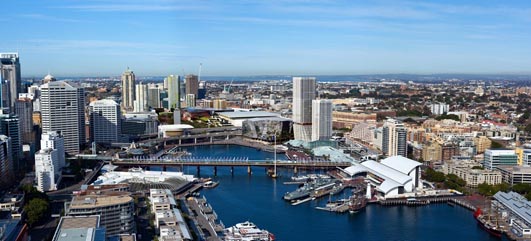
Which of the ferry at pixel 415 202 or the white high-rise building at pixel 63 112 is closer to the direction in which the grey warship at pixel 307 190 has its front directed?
the white high-rise building

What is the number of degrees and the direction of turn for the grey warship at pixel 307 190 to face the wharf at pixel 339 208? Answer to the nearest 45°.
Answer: approximately 90° to its left

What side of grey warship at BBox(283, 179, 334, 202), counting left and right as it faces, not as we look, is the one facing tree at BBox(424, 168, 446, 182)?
back

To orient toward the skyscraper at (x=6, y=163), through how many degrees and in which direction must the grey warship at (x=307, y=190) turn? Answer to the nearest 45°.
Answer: approximately 45° to its right

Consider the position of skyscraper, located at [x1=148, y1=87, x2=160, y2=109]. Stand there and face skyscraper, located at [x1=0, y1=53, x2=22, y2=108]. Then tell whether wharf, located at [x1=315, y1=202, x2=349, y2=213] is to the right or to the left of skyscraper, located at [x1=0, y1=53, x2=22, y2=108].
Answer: left

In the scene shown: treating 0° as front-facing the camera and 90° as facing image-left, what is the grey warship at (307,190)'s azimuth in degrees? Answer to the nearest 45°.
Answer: approximately 45°

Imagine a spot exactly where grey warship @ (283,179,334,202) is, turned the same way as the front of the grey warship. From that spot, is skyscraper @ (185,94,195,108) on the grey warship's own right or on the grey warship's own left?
on the grey warship's own right

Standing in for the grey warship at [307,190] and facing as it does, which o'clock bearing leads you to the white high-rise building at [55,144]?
The white high-rise building is roughly at 2 o'clock from the grey warship.

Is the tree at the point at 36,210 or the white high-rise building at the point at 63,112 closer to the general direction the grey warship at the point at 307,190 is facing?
the tree

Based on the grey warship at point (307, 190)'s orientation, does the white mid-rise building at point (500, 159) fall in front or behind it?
behind

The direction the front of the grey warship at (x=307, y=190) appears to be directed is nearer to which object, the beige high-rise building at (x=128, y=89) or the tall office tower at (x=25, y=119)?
the tall office tower

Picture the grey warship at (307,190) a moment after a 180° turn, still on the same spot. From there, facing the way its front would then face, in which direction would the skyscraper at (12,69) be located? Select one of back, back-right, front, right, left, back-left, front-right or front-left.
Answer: left
